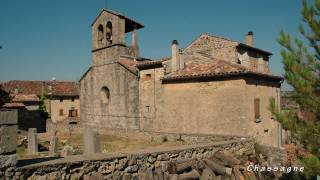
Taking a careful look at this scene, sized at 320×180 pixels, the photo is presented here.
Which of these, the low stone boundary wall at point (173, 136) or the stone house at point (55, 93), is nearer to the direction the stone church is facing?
the low stone boundary wall

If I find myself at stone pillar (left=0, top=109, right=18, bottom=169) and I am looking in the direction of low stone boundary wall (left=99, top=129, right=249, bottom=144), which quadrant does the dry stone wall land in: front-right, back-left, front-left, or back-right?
front-right

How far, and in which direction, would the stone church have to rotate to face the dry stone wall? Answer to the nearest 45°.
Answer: approximately 45° to its left

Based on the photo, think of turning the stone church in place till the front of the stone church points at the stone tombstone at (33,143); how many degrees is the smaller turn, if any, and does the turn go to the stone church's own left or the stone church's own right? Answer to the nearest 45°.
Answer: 0° — it already faces it

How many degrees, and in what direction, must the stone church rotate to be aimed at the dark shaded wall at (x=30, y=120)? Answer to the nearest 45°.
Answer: approximately 90° to its right

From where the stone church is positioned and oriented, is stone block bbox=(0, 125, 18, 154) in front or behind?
in front

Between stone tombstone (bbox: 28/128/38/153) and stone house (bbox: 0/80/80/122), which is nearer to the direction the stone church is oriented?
the stone tombstone

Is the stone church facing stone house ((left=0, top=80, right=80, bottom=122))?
no

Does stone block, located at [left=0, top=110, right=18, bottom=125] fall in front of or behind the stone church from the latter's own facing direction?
in front

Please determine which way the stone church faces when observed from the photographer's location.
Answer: facing the viewer and to the left of the viewer

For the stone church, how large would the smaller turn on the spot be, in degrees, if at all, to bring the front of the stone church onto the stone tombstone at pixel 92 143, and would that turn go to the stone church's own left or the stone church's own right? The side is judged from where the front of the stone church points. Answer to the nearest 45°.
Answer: approximately 45° to the stone church's own left
